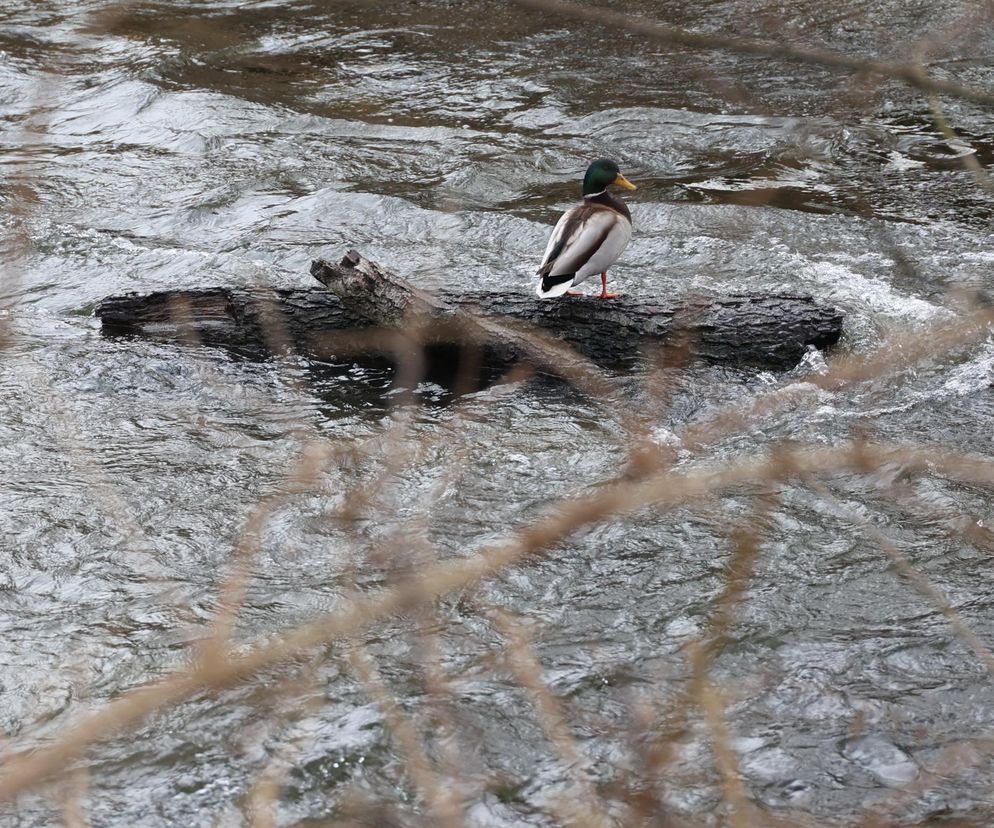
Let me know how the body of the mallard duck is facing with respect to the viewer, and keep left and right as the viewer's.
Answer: facing away from the viewer and to the right of the viewer
